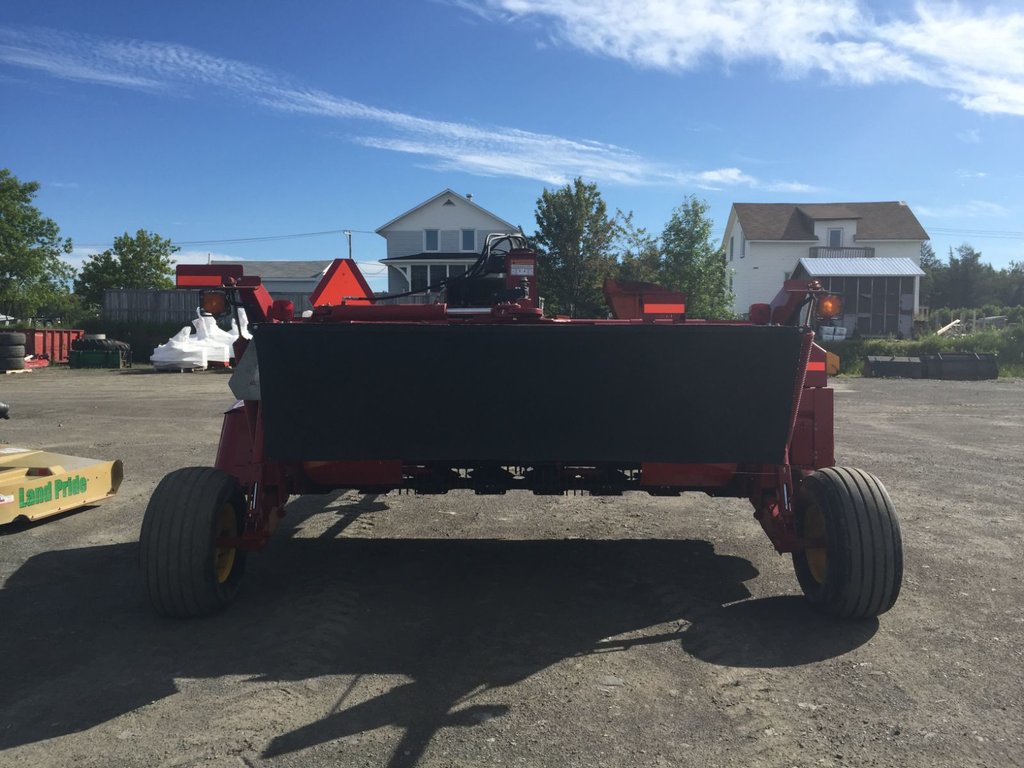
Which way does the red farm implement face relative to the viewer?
away from the camera

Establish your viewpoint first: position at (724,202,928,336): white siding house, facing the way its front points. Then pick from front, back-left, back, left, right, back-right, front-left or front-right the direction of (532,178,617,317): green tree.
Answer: front-right

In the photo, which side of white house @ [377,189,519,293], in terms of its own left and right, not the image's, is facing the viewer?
front

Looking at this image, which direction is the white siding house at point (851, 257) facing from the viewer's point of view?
toward the camera

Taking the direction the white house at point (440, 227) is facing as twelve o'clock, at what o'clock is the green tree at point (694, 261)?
The green tree is roughly at 10 o'clock from the white house.

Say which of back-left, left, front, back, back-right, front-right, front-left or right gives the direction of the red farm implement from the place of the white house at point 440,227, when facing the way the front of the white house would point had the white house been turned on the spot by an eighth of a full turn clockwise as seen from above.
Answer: front-left

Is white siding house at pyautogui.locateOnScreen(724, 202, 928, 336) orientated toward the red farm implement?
yes

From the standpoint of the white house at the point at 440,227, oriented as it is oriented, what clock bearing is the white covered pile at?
The white covered pile is roughly at 1 o'clock from the white house.

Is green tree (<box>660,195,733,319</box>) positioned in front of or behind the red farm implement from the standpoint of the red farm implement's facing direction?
in front

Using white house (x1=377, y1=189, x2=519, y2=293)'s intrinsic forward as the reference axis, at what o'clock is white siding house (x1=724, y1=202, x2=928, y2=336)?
The white siding house is roughly at 9 o'clock from the white house.

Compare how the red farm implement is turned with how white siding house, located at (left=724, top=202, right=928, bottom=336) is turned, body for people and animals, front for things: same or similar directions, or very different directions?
very different directions

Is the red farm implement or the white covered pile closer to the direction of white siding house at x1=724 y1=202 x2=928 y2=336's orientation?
the red farm implement
